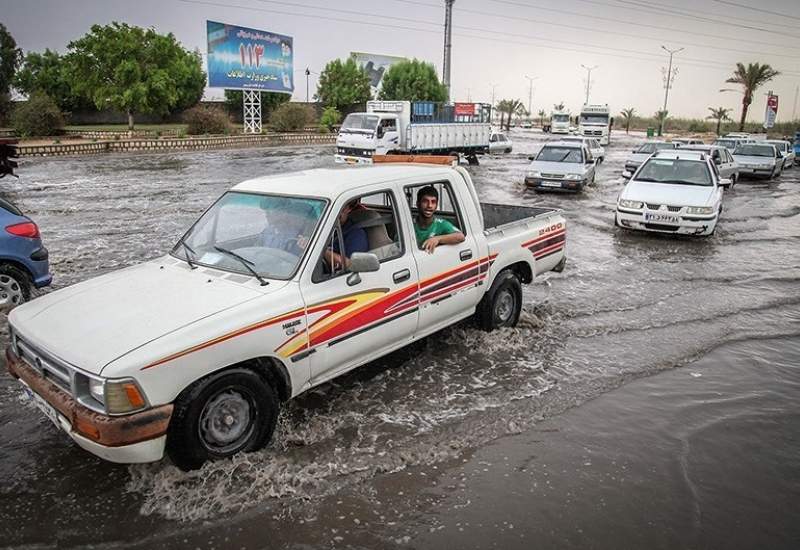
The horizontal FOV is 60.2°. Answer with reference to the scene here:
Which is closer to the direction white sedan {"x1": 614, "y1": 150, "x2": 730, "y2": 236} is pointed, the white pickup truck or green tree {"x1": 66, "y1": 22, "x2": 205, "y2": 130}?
the white pickup truck

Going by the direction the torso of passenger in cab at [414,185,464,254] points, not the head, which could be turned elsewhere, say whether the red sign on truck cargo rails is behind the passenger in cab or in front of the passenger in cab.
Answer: behind

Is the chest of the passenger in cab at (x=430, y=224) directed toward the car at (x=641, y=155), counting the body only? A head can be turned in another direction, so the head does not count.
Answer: no

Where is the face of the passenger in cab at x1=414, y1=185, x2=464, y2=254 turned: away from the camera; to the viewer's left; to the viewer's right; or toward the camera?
toward the camera

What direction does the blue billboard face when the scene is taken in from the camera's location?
facing the viewer and to the right of the viewer

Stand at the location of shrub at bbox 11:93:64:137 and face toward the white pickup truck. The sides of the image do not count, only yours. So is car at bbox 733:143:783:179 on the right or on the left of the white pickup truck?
left

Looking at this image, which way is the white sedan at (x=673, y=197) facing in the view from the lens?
facing the viewer

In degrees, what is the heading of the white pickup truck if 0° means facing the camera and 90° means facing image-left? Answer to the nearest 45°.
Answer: approximately 45°

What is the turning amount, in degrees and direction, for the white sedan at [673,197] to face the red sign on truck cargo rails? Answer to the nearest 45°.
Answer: approximately 135° to its right

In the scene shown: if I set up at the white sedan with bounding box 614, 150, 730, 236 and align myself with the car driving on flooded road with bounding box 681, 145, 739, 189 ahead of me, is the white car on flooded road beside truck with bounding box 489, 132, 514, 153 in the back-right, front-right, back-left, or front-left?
front-left

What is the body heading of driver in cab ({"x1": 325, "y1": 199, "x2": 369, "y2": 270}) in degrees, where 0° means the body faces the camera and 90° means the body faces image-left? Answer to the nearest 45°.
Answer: approximately 45°

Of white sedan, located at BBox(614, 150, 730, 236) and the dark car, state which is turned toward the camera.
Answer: the white sedan

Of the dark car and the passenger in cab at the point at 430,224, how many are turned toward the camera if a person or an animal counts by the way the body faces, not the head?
1

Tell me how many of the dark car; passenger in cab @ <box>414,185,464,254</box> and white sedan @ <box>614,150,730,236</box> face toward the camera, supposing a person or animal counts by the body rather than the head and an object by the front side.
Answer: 2

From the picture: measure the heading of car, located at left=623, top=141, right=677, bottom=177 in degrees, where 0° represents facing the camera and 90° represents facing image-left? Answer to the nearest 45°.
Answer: approximately 45°

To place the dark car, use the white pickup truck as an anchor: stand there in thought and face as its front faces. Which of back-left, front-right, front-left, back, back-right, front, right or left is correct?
right
